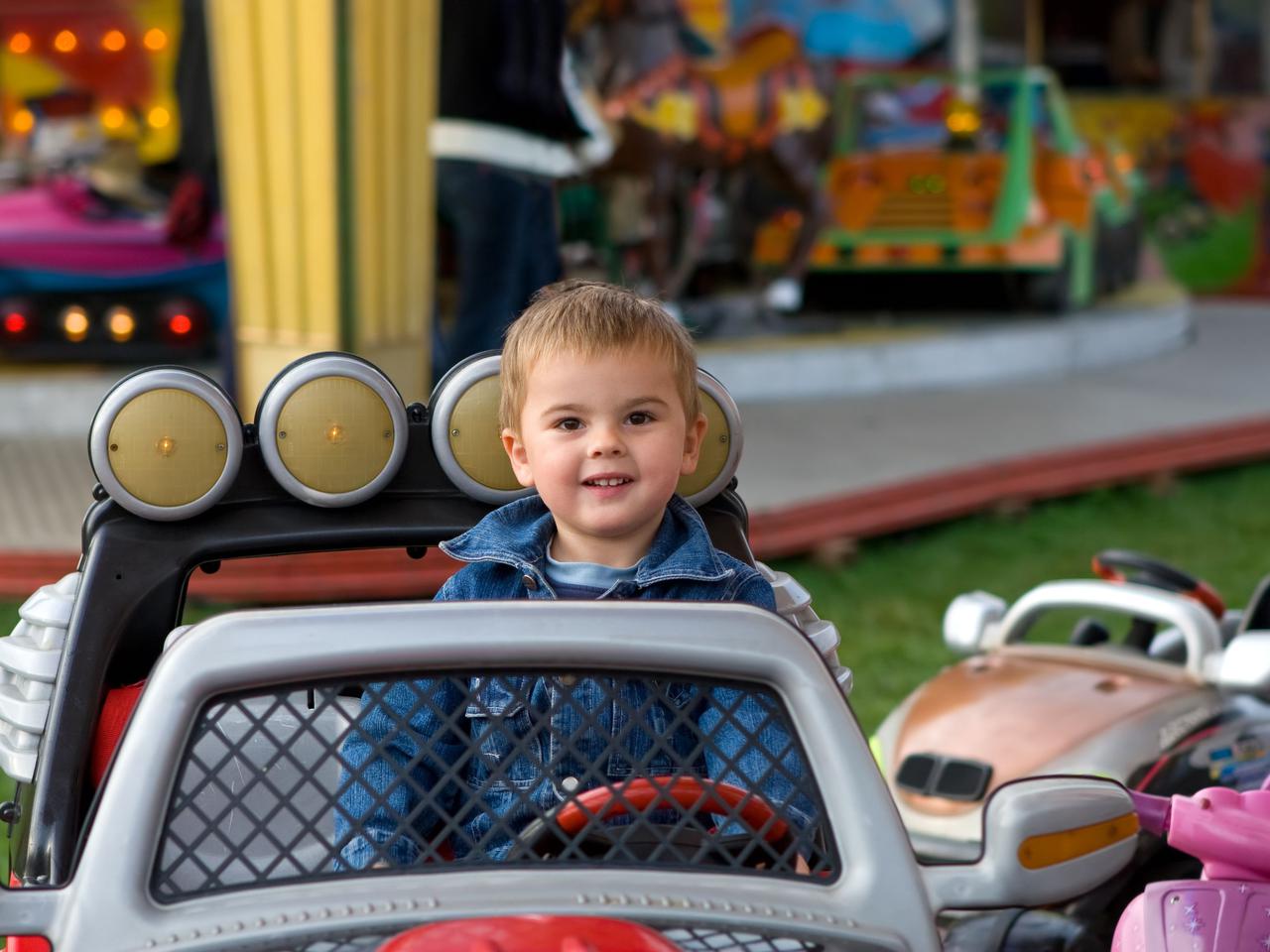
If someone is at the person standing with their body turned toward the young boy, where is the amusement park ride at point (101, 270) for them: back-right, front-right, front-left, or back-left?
back-right

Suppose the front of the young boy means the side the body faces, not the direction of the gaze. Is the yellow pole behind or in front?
behind

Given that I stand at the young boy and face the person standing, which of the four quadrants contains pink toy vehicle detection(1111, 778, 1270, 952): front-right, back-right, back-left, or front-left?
back-right

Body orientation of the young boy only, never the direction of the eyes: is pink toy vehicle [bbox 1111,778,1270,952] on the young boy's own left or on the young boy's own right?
on the young boy's own left

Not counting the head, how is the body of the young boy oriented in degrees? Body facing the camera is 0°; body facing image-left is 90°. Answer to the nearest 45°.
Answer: approximately 0°

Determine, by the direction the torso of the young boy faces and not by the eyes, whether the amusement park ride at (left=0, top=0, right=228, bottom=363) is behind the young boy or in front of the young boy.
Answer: behind

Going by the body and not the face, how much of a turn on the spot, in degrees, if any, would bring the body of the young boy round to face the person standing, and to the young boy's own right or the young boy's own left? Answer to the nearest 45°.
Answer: approximately 180°
